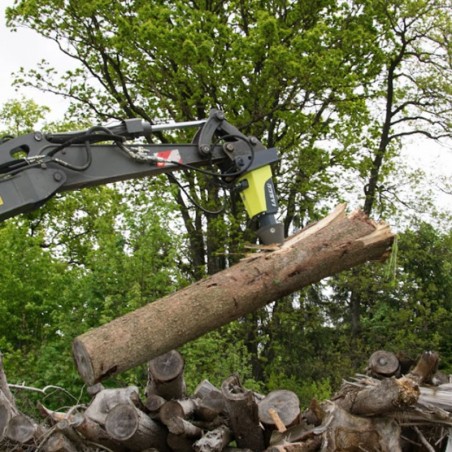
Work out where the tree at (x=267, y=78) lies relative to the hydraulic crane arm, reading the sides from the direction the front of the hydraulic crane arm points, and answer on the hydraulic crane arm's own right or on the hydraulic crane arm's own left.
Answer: on the hydraulic crane arm's own left

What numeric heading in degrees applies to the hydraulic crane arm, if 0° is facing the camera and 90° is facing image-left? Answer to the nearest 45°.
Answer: approximately 270°
